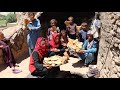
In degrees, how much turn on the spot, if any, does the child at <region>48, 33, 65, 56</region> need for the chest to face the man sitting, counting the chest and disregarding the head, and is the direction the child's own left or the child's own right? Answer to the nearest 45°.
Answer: approximately 45° to the child's own left

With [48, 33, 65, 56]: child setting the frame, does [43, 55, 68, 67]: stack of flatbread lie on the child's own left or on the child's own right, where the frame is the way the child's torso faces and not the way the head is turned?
on the child's own right

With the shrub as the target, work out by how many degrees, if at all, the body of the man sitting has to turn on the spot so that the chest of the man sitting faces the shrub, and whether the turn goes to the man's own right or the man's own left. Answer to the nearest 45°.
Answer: approximately 90° to the man's own right

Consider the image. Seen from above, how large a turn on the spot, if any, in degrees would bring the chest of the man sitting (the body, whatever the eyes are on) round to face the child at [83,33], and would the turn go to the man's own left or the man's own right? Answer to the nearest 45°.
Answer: approximately 135° to the man's own right

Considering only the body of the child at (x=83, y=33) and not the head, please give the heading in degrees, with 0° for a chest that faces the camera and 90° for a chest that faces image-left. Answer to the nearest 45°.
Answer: approximately 45°

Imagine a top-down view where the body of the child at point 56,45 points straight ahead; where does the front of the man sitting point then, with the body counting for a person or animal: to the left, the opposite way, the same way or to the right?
to the right
